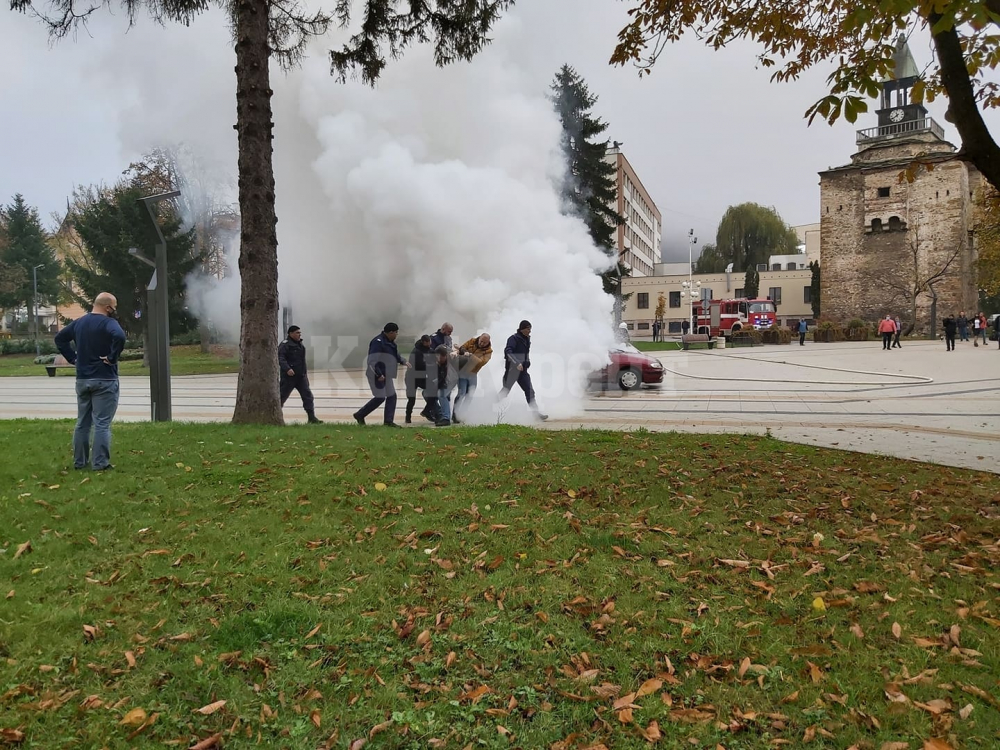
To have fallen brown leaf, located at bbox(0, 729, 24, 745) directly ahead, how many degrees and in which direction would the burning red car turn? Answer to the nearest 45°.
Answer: approximately 90° to its right

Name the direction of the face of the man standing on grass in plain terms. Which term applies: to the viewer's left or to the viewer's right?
to the viewer's right

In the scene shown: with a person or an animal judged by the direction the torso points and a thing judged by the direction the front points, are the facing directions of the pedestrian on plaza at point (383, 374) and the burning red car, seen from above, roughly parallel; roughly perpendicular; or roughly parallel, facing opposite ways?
roughly parallel

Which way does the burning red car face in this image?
to the viewer's right

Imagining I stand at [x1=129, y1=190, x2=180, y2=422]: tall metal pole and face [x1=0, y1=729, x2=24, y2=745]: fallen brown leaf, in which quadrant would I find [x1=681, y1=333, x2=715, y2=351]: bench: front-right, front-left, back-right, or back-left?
back-left
